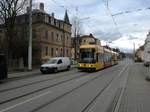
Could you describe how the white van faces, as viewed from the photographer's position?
facing the viewer and to the left of the viewer
